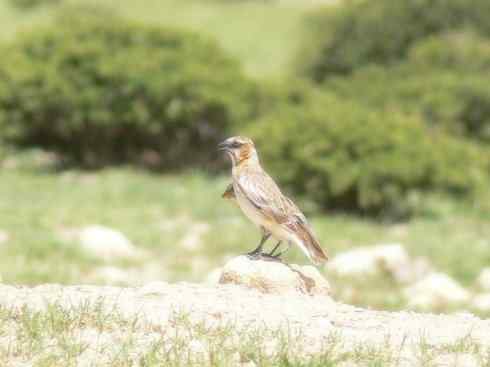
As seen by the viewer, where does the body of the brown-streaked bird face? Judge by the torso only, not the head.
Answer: to the viewer's left

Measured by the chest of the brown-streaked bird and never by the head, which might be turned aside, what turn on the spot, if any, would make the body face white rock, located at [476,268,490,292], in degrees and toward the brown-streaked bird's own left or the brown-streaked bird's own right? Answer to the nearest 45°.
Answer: approximately 135° to the brown-streaked bird's own right

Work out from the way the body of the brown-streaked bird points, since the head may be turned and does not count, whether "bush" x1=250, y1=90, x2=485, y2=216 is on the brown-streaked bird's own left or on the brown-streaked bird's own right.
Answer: on the brown-streaked bird's own right

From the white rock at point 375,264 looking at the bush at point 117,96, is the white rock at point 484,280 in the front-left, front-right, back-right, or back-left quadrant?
back-right

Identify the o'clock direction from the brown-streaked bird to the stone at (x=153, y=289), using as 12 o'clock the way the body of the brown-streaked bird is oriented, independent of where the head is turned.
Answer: The stone is roughly at 12 o'clock from the brown-streaked bird.
